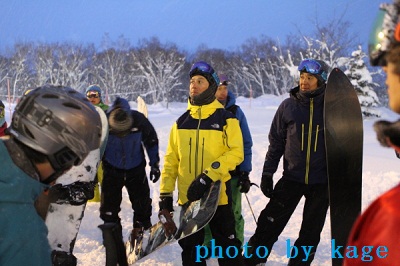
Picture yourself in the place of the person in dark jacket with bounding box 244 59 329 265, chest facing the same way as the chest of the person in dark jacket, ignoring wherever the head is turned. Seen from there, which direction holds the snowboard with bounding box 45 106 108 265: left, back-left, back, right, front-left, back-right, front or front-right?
front-right

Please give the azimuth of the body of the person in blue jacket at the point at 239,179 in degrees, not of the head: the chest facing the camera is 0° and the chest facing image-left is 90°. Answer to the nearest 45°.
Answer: approximately 45°

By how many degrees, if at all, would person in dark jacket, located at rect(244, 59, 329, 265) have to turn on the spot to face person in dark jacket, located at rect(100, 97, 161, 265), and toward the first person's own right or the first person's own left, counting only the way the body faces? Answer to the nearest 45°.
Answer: approximately 90° to the first person's own right

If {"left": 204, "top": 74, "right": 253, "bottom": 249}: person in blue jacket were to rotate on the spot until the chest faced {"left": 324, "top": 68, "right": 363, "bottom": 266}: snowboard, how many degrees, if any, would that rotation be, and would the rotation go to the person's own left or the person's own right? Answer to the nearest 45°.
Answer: approximately 90° to the person's own left

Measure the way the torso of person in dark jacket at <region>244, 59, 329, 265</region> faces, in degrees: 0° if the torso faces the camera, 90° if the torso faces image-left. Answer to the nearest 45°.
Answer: approximately 0°

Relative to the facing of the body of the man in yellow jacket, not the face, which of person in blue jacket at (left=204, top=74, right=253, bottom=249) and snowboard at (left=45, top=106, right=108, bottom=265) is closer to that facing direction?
the snowboard

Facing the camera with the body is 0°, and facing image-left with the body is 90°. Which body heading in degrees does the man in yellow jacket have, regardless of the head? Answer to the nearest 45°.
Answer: approximately 45°

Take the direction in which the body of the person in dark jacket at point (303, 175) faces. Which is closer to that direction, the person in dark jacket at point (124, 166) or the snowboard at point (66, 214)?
the snowboard

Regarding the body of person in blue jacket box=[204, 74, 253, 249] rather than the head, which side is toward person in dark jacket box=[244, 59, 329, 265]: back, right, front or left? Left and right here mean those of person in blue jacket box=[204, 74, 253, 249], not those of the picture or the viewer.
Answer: left
